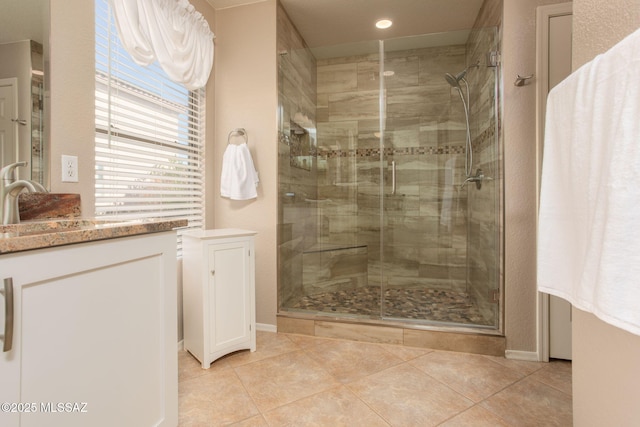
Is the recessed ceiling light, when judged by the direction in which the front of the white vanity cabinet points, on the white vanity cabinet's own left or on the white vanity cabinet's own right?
on the white vanity cabinet's own left

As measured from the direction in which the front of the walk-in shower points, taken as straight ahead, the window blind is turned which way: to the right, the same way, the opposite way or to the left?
to the left

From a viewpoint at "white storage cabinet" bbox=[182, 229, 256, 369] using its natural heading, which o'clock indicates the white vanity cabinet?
The white vanity cabinet is roughly at 2 o'clock from the white storage cabinet.

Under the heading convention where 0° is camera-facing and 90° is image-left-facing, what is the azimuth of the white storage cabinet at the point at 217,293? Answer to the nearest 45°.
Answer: approximately 315°

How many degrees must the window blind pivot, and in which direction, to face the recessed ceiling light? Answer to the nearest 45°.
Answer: approximately 45° to its left

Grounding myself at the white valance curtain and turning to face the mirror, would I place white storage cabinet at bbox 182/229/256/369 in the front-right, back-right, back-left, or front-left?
back-left

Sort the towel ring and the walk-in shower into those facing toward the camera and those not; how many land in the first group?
2

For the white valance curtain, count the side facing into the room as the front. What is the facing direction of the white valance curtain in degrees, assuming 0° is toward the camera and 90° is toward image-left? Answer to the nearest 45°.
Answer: approximately 315°

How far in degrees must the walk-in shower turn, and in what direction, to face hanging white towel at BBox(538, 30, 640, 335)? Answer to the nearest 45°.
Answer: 0° — it already faces it

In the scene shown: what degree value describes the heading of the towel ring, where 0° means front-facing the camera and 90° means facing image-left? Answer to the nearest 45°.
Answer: approximately 0°
